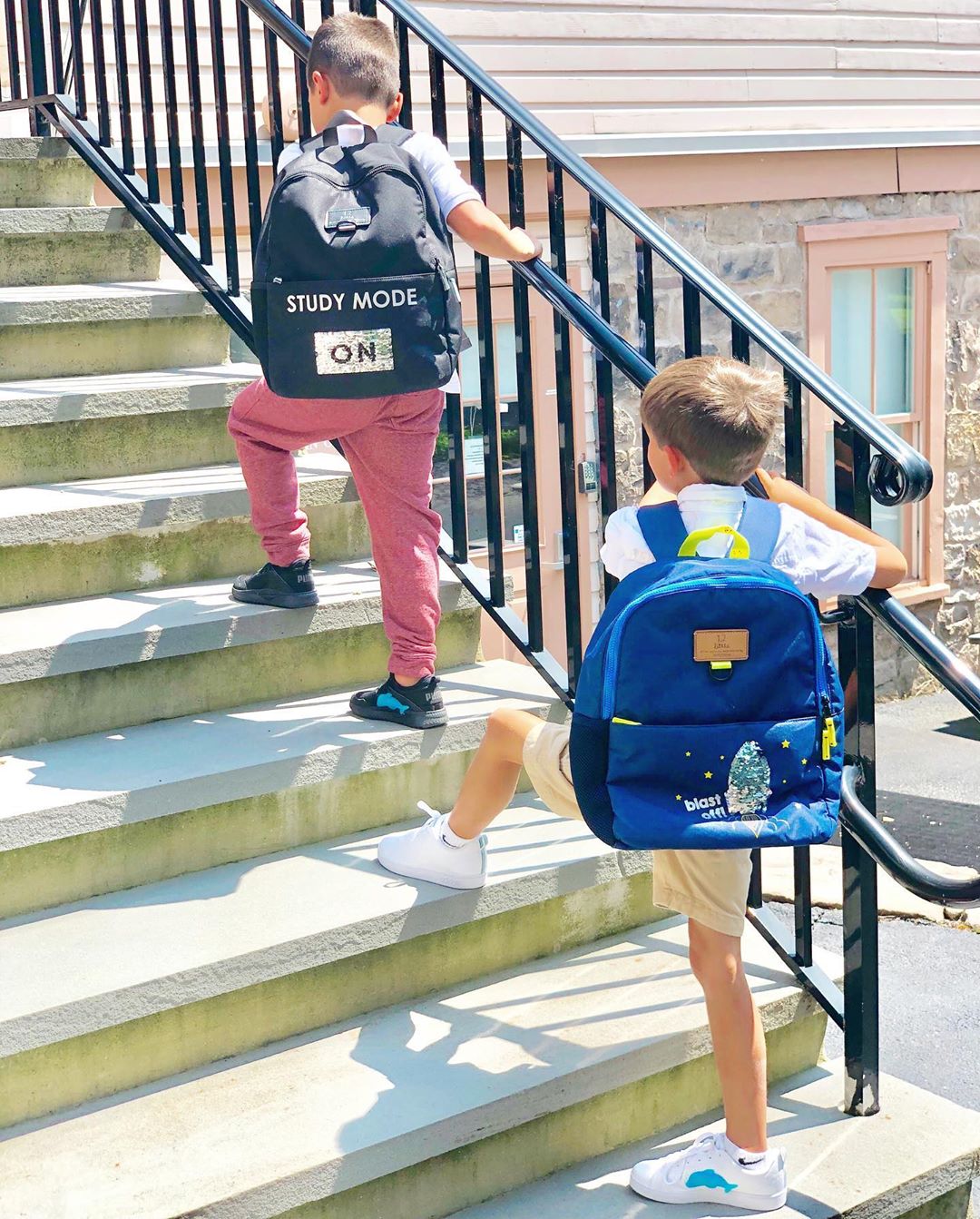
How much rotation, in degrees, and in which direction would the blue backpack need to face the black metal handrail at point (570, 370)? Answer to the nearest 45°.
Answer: approximately 180°

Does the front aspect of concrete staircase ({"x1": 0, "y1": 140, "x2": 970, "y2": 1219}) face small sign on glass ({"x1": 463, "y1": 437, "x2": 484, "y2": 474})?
no

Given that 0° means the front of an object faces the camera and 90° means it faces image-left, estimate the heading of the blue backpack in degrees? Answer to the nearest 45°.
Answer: approximately 0°

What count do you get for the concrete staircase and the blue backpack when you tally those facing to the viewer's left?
0

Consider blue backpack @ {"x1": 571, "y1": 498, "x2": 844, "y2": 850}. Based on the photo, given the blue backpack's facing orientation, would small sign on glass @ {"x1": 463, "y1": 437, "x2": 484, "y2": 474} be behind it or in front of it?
behind
